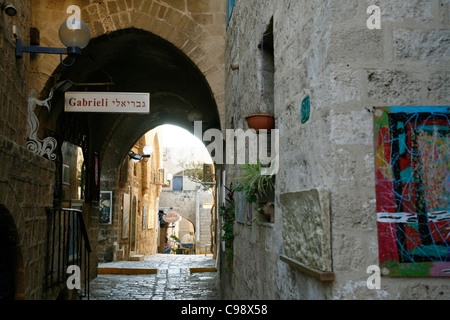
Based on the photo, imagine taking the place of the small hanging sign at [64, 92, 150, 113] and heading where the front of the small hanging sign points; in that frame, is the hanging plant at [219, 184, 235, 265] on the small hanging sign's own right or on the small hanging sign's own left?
on the small hanging sign's own left

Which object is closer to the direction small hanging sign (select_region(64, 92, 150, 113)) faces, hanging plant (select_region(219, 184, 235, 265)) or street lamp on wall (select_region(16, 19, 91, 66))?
the street lamp on wall

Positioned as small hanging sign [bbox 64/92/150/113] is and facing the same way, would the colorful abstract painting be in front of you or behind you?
in front

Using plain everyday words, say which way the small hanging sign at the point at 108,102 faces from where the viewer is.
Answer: facing the viewer

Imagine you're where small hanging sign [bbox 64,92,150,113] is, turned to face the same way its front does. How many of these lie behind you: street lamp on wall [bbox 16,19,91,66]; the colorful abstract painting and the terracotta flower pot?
0

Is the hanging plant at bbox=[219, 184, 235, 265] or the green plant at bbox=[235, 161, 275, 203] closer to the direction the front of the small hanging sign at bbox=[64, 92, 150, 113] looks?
the green plant

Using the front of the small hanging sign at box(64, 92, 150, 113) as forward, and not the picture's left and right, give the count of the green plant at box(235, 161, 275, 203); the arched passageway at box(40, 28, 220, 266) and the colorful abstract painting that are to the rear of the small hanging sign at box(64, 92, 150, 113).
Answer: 1

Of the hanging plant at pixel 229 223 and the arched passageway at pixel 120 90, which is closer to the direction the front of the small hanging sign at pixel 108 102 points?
the hanging plant

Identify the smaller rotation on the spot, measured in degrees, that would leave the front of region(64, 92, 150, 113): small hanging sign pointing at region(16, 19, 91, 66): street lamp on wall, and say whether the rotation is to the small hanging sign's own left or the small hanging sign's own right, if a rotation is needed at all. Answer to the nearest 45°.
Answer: approximately 45° to the small hanging sign's own right

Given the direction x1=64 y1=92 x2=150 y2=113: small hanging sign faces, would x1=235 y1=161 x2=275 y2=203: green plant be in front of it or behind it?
in front

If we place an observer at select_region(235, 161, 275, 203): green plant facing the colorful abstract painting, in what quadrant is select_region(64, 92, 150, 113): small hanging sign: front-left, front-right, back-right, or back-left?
back-right

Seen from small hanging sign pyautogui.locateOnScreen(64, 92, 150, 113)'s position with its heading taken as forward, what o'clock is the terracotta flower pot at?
The terracotta flower pot is roughly at 11 o'clock from the small hanging sign.

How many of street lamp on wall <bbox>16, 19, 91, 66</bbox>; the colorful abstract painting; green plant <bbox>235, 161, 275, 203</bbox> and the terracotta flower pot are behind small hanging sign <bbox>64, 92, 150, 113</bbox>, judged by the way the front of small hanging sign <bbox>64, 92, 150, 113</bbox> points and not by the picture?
0
